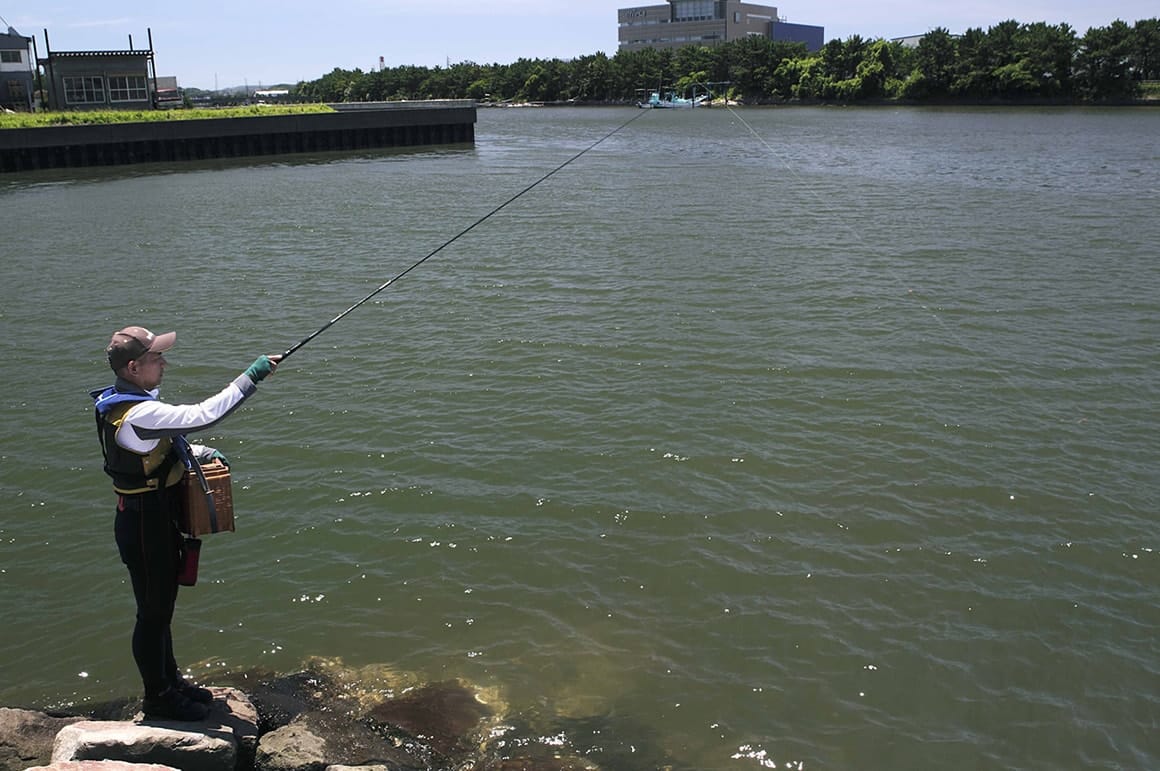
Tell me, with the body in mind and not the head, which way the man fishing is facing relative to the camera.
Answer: to the viewer's right

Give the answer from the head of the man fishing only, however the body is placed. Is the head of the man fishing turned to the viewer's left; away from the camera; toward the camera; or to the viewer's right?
to the viewer's right
